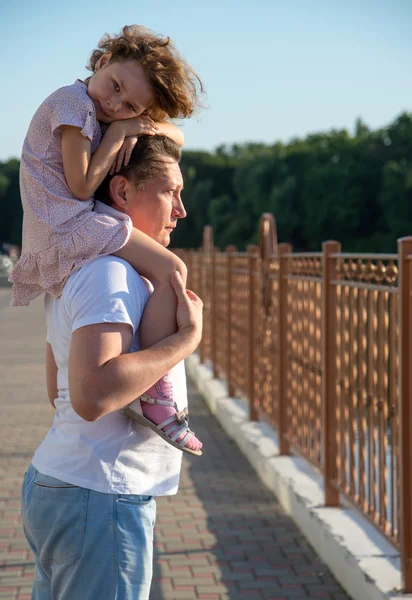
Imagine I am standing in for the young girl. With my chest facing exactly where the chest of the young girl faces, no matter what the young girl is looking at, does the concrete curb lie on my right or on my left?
on my left

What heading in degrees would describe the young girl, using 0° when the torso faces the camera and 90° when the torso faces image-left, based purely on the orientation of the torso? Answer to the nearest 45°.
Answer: approximately 270°

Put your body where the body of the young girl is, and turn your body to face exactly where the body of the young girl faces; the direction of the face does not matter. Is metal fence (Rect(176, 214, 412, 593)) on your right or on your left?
on your left
